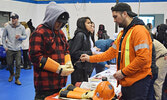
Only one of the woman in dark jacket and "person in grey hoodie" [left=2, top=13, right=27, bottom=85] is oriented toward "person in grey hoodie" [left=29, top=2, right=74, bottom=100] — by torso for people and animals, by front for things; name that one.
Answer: "person in grey hoodie" [left=2, top=13, right=27, bottom=85]

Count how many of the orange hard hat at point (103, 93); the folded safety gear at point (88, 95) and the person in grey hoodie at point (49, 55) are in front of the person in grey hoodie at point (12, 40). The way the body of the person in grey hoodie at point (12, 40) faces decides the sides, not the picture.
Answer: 3

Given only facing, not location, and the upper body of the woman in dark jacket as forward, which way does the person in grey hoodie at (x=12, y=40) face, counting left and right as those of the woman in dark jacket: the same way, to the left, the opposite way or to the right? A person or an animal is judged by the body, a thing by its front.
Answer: to the right

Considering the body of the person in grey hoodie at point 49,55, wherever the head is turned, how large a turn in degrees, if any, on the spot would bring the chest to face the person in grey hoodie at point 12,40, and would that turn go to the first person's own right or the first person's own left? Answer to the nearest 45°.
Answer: approximately 135° to the first person's own left

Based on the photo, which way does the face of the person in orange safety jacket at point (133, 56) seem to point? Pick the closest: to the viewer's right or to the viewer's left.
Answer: to the viewer's left

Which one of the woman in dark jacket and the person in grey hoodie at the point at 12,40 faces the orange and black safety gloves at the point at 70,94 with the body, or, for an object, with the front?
the person in grey hoodie

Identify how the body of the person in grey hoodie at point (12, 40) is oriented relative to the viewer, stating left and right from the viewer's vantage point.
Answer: facing the viewer

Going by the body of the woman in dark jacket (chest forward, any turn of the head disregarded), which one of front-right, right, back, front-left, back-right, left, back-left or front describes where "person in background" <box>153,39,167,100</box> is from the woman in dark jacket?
front

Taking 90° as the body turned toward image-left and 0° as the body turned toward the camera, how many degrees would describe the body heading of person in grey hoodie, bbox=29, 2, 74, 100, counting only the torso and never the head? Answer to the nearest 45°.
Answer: approximately 315°

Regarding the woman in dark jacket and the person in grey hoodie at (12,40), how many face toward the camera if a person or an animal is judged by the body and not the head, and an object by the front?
1

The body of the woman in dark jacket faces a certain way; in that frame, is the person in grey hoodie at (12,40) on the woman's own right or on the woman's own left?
on the woman's own left

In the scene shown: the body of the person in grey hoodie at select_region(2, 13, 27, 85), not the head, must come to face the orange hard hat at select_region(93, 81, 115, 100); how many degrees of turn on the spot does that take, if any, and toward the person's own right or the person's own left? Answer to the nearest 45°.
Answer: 0° — they already face it

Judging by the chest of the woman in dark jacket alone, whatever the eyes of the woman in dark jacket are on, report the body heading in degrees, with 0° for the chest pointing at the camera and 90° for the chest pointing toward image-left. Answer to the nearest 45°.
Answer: approximately 270°
